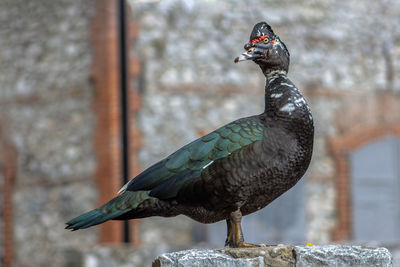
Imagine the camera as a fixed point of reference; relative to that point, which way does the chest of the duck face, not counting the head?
to the viewer's right

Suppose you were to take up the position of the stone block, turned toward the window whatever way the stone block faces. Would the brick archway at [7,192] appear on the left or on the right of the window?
left

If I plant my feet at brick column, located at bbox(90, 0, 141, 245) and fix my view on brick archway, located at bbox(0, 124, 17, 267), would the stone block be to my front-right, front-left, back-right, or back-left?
back-left
